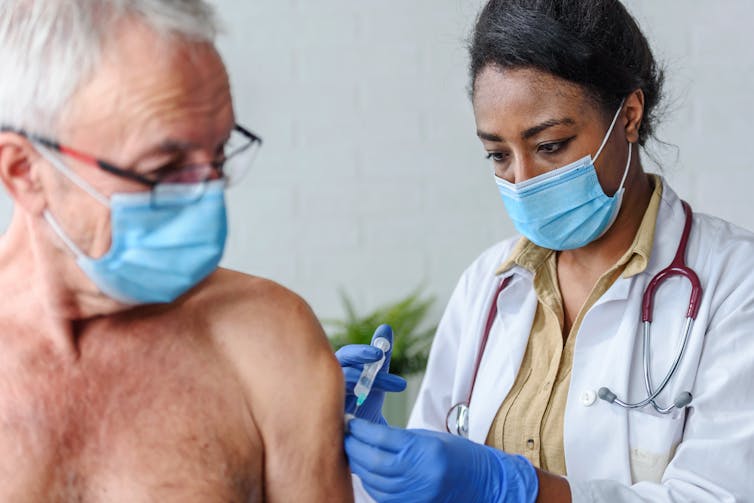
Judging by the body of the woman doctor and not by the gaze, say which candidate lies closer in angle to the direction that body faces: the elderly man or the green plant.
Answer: the elderly man

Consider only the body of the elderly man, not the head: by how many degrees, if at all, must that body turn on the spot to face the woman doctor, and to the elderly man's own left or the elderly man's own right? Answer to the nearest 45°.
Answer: approximately 135° to the elderly man's own left

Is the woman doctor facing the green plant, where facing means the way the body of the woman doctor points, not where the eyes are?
no

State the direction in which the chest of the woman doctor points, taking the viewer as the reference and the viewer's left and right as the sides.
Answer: facing the viewer and to the left of the viewer

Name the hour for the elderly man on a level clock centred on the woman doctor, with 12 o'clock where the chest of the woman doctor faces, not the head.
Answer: The elderly man is roughly at 12 o'clock from the woman doctor.

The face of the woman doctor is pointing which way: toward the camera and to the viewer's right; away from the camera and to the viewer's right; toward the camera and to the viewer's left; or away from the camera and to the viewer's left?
toward the camera and to the viewer's left

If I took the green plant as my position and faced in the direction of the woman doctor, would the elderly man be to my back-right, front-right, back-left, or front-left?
front-right

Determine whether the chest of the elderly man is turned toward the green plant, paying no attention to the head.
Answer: no

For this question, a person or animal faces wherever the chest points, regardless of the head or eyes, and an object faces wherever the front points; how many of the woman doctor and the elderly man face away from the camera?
0

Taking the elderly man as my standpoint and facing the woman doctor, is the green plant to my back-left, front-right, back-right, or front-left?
front-left

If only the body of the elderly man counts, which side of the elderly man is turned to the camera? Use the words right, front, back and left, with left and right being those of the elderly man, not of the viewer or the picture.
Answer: front
